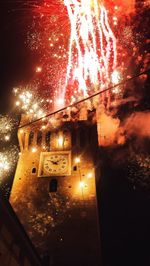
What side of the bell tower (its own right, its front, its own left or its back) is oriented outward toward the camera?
front
